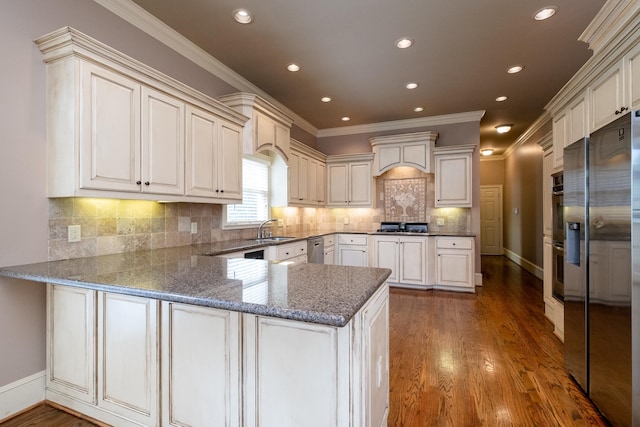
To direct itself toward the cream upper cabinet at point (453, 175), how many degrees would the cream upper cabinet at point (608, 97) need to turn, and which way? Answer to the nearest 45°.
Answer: approximately 90° to its right

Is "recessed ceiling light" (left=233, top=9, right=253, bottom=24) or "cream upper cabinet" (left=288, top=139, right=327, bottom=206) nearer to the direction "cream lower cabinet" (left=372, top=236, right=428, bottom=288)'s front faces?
the recessed ceiling light

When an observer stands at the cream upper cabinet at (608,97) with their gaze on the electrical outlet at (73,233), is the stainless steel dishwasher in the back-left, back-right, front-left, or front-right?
front-right

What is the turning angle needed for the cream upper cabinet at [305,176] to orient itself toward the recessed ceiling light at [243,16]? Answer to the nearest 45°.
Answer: approximately 45° to its right

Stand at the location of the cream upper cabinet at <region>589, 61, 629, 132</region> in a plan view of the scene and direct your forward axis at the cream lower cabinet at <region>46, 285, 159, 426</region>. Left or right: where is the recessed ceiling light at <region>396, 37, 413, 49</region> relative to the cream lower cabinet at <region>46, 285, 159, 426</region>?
right

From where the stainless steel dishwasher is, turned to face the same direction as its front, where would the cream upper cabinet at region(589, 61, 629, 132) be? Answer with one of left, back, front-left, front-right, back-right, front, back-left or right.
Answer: front

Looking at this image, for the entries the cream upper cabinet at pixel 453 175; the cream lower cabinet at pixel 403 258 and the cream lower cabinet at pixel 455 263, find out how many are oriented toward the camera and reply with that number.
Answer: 3

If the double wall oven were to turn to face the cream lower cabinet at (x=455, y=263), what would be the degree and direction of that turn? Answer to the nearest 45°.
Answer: approximately 45° to its right

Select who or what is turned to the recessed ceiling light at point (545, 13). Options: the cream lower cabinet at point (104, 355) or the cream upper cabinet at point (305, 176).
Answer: the cream upper cabinet

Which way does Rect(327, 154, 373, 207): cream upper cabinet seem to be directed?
toward the camera

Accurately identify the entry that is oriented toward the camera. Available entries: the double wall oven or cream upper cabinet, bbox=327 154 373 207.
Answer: the cream upper cabinet

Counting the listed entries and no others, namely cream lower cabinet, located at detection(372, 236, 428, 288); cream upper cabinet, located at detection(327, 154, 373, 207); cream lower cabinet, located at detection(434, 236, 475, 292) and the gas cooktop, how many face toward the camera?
4

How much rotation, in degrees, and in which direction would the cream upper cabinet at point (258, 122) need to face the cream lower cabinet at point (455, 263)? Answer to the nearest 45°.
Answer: approximately 45° to its left

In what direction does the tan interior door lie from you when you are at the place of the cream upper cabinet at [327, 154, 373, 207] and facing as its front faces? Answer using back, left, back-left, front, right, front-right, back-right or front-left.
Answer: back-left

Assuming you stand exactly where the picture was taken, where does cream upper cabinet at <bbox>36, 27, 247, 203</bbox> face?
facing the viewer and to the right of the viewer

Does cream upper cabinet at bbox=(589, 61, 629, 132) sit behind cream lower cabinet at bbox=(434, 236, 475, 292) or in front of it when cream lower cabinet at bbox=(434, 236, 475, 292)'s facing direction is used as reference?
in front

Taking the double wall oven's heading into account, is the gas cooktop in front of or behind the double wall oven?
in front

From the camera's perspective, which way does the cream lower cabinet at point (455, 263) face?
toward the camera

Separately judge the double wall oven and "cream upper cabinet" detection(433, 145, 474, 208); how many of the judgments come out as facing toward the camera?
1
